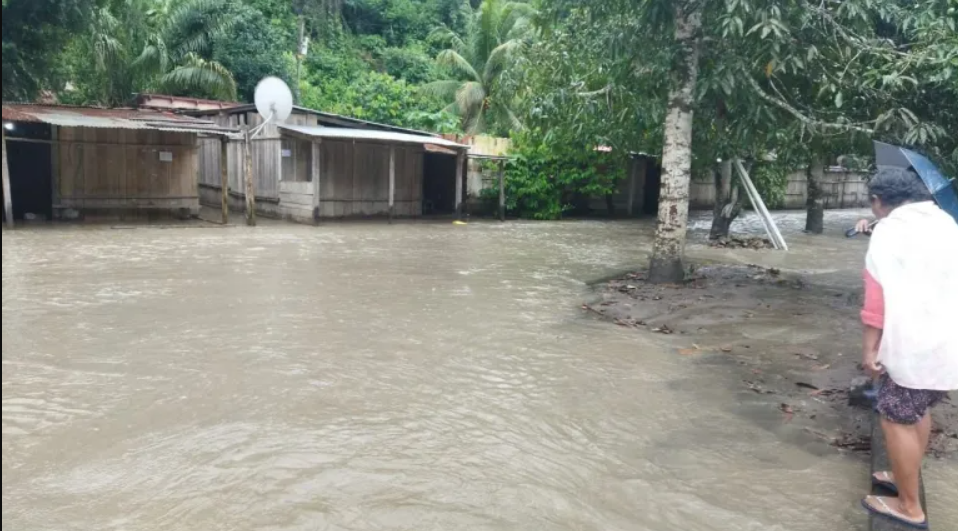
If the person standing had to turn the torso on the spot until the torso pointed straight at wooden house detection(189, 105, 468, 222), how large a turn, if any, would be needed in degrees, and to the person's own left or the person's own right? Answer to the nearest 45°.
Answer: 0° — they already face it

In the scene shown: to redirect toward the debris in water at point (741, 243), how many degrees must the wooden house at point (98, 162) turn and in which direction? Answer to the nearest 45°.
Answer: approximately 45° to its left

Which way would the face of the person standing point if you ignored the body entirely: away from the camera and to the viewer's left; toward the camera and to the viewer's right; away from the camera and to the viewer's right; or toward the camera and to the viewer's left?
away from the camera and to the viewer's left

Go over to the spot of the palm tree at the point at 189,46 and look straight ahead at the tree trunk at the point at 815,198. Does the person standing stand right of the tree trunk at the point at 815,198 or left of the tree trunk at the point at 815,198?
right

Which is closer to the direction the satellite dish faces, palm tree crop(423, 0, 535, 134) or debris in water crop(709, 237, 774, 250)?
the debris in water

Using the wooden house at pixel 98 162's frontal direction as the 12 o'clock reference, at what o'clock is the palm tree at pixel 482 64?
The palm tree is roughly at 8 o'clock from the wooden house.

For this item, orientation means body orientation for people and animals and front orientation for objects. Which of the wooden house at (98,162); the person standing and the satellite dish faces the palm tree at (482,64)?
the person standing

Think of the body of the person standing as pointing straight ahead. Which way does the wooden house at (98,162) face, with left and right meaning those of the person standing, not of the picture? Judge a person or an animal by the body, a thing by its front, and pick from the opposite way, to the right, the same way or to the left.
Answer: the opposite way

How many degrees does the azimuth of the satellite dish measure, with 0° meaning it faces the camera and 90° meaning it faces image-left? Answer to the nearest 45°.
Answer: approximately 0°

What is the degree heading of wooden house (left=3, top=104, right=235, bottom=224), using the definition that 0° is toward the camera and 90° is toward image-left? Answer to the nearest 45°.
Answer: approximately 0°

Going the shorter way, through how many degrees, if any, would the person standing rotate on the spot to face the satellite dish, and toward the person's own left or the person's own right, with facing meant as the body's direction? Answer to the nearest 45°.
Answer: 0° — they already face it

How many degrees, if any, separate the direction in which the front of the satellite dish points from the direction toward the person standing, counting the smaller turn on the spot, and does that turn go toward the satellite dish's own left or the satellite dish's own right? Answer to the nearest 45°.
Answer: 0° — it already faces them
